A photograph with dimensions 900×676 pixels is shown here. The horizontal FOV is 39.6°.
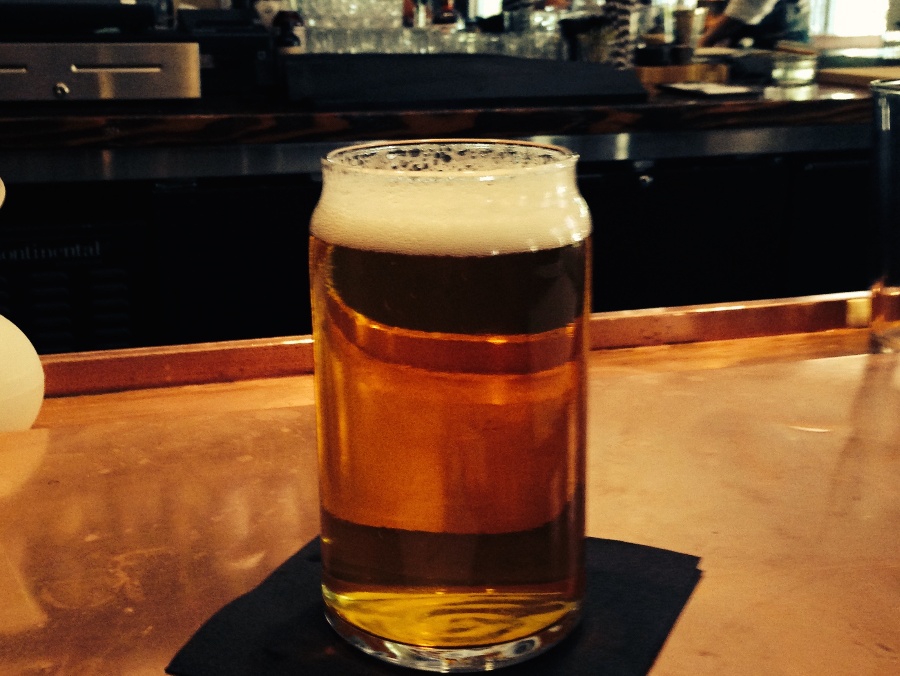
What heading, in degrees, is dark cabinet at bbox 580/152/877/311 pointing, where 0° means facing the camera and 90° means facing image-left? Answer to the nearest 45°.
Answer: approximately 0°

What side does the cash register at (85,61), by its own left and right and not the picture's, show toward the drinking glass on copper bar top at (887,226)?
front

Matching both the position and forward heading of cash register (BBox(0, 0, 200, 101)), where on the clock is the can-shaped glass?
The can-shaped glass is roughly at 12 o'clock from the cash register.

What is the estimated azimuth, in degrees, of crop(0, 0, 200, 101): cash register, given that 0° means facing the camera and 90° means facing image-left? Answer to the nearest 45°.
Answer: approximately 0°

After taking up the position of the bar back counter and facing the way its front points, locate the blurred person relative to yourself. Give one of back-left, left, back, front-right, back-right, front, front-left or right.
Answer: back-left

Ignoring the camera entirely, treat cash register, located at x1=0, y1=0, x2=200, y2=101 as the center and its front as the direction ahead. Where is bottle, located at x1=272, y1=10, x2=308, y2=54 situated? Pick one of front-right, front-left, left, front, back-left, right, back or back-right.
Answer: back-left

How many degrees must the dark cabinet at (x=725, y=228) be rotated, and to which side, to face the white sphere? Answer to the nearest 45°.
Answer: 0° — it already faces it

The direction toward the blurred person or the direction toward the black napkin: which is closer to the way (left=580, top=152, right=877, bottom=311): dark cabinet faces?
the black napkin

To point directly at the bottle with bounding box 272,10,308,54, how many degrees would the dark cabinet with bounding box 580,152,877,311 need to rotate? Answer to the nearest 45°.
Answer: approximately 90° to its right

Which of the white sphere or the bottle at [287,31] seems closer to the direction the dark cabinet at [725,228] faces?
the white sphere

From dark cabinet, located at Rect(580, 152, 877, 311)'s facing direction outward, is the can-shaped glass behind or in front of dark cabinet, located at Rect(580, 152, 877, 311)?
in front

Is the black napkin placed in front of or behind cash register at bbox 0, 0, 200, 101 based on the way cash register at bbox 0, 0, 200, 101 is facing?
in front

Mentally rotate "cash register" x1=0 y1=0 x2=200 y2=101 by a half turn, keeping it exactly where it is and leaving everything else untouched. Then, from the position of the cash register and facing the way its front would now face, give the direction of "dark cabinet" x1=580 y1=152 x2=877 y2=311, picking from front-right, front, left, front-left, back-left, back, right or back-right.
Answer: right
